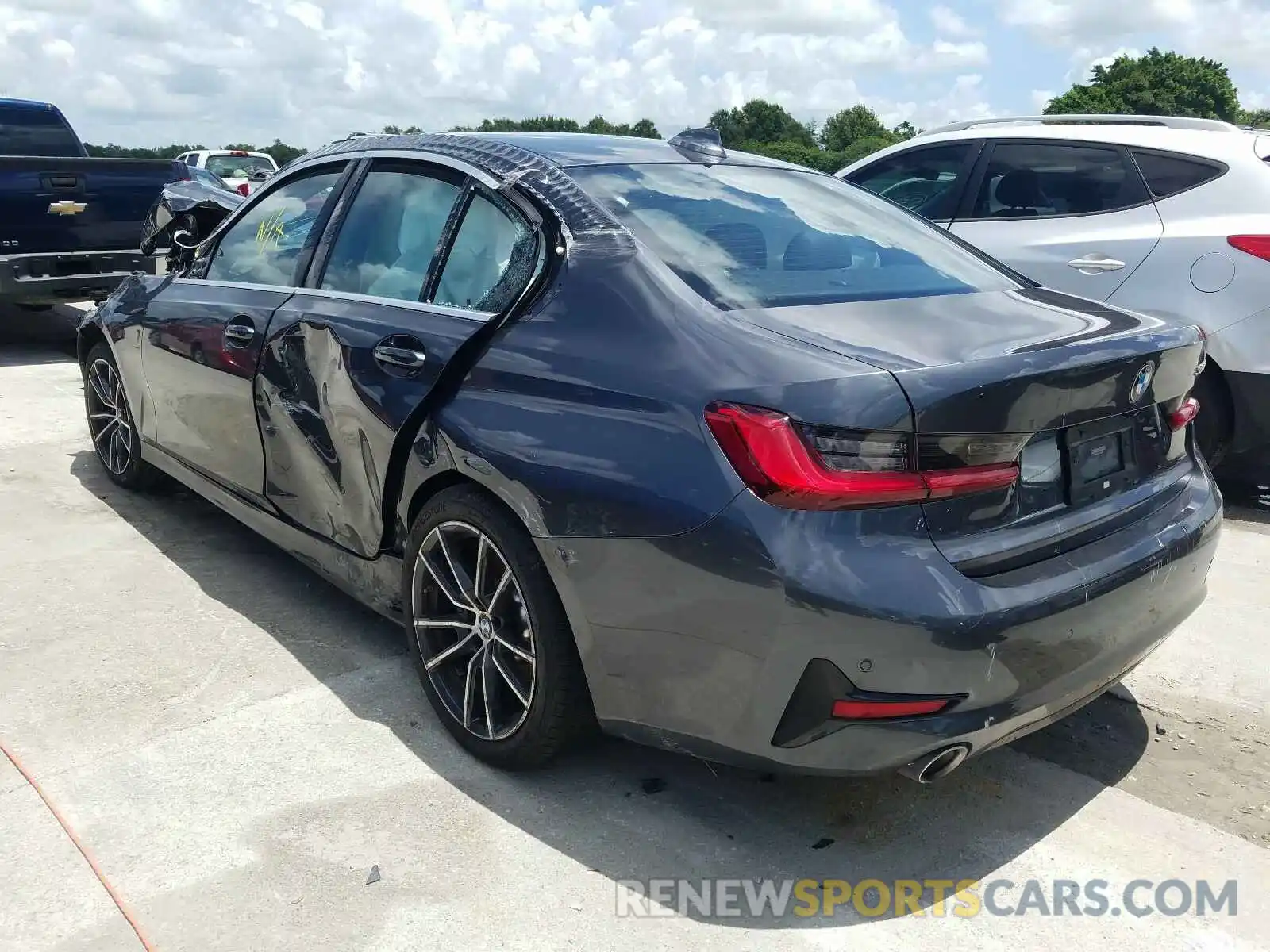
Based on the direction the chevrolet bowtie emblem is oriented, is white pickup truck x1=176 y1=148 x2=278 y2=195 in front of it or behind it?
behind

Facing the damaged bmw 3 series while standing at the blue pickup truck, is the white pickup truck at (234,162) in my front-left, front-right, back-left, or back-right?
back-left

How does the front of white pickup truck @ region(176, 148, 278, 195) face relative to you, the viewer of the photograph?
facing away from the viewer and to the left of the viewer

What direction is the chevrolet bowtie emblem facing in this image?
toward the camera

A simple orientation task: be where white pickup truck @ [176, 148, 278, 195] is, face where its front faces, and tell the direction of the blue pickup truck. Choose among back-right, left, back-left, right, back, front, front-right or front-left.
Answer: back-left

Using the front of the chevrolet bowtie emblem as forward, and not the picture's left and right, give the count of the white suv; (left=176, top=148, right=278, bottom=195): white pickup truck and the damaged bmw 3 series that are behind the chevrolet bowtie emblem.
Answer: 1

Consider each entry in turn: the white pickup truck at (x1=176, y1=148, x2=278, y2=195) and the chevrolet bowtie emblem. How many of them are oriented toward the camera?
1

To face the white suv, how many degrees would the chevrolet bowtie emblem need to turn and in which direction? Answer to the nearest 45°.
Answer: approximately 45° to its left

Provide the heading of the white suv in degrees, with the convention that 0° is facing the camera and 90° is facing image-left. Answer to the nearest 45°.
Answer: approximately 90°

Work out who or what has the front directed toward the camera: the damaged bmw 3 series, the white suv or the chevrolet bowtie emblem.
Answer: the chevrolet bowtie emblem

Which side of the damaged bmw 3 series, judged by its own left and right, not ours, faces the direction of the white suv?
right

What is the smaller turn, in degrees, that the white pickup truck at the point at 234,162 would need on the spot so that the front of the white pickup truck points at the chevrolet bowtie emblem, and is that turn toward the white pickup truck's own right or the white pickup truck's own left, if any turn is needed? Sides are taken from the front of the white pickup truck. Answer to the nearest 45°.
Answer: approximately 135° to the white pickup truck's own left
